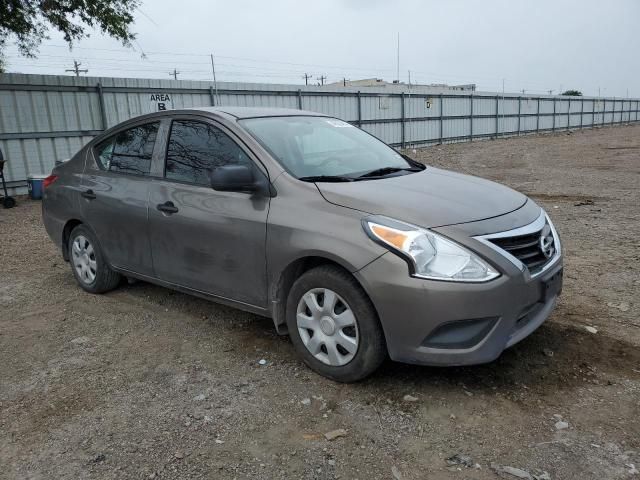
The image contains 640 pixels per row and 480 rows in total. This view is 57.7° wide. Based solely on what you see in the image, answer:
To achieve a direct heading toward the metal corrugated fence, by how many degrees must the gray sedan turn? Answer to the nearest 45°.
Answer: approximately 135° to its left
